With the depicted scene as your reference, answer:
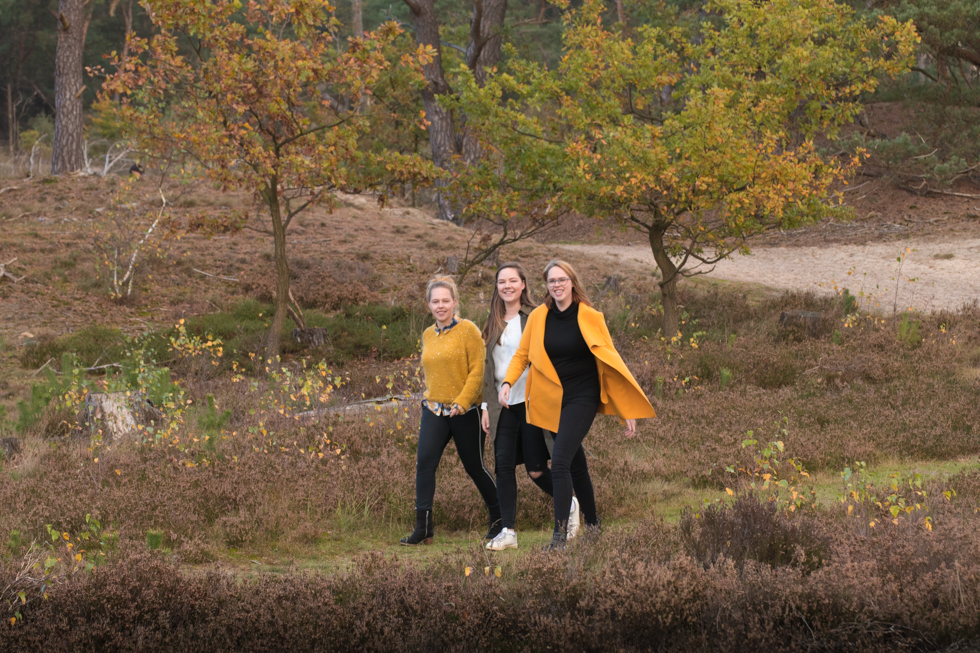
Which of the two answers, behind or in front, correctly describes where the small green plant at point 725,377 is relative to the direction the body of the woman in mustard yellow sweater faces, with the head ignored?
behind

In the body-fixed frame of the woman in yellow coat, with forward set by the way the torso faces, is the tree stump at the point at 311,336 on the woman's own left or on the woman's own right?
on the woman's own right

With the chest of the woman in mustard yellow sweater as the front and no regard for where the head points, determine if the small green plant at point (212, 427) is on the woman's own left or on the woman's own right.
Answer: on the woman's own right

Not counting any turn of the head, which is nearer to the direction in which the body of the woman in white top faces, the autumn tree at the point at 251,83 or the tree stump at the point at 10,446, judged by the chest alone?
the tree stump

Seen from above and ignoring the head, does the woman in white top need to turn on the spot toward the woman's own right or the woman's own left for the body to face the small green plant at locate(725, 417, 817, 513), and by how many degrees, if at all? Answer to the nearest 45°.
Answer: approximately 135° to the woman's own left

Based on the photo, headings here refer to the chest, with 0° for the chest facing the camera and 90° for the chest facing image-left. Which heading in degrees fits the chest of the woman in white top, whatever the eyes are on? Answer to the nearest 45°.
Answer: approximately 45°

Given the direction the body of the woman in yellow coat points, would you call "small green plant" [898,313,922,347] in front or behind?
behind

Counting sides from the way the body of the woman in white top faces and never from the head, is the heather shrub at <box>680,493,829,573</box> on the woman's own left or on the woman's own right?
on the woman's own left

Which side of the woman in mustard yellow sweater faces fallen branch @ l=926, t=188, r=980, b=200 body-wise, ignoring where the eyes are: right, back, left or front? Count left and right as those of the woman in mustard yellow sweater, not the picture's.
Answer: back

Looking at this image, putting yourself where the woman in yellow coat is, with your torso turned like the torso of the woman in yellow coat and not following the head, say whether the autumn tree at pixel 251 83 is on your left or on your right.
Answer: on your right
